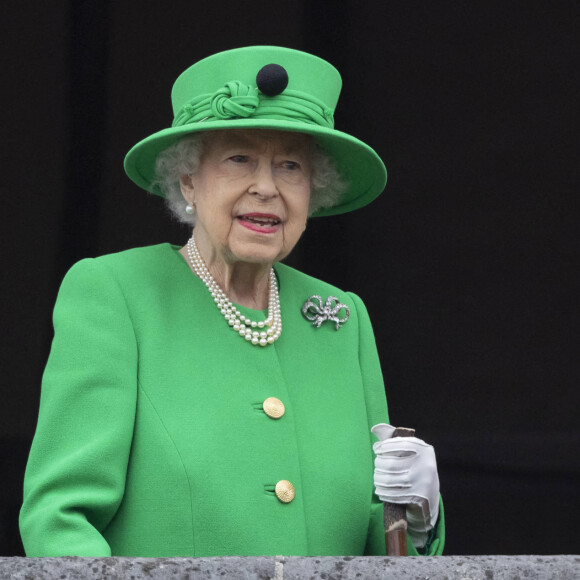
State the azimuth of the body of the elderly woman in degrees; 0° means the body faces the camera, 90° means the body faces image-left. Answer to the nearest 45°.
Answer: approximately 315°

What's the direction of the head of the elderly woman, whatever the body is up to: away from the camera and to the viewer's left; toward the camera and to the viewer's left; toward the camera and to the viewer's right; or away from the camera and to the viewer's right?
toward the camera and to the viewer's right
